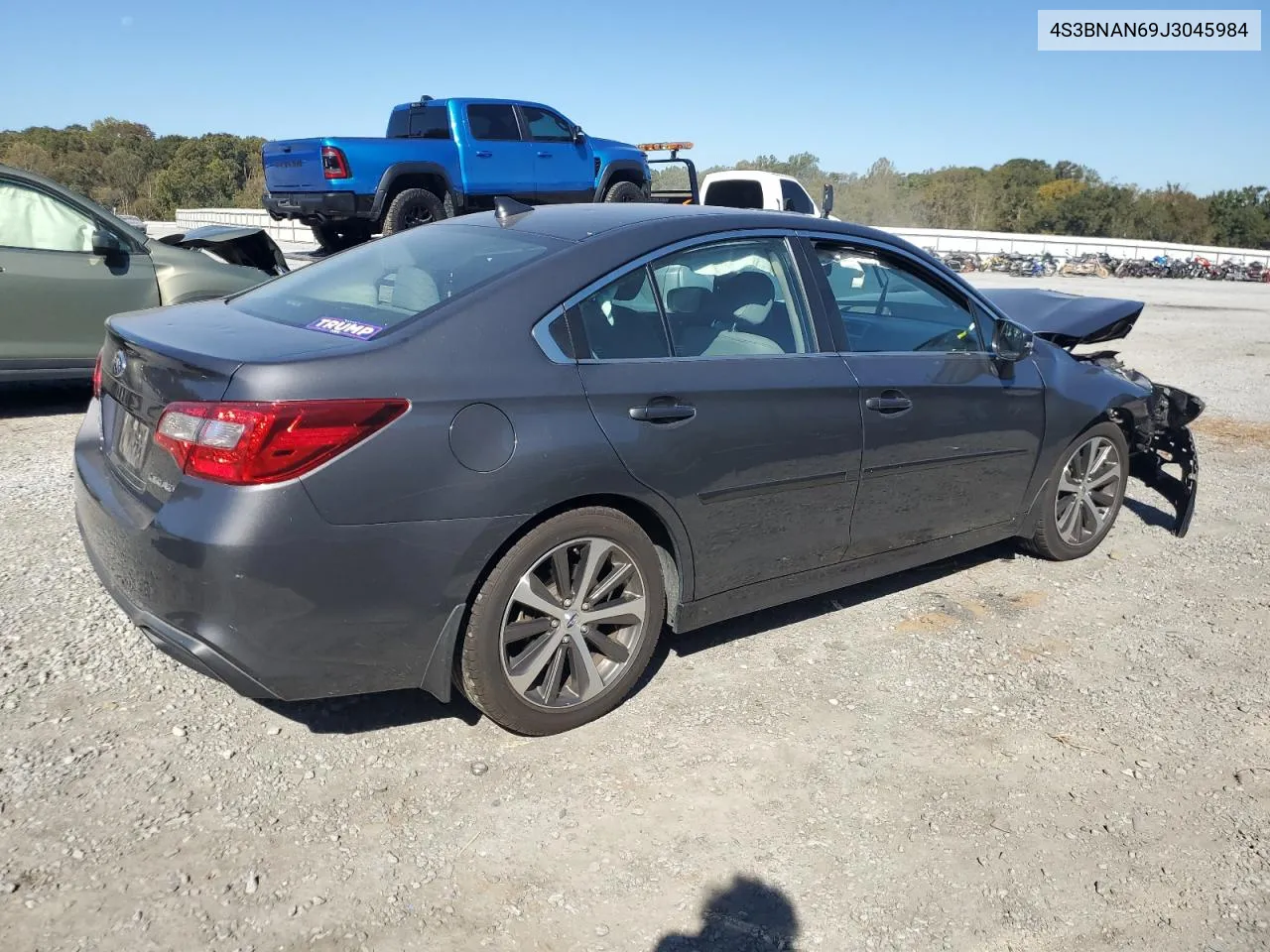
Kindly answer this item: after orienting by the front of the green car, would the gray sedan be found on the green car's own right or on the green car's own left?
on the green car's own right

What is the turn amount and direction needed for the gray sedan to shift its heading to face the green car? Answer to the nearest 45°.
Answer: approximately 90° to its left

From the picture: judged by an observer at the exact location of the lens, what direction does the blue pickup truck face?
facing away from the viewer and to the right of the viewer

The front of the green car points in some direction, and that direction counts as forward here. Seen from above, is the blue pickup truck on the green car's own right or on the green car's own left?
on the green car's own left

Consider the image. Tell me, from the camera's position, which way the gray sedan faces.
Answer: facing away from the viewer and to the right of the viewer

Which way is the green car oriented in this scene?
to the viewer's right

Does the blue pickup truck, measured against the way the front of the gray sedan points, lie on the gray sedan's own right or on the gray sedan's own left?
on the gray sedan's own left

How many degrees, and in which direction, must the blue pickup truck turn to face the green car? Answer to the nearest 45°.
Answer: approximately 135° to its right
